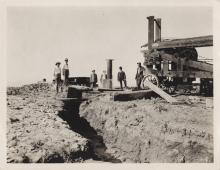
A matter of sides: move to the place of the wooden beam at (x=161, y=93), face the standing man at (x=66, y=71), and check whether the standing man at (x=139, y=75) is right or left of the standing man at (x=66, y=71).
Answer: right

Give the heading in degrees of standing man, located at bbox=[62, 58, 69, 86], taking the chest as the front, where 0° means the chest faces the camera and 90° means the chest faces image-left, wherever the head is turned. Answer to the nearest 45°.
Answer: approximately 0°

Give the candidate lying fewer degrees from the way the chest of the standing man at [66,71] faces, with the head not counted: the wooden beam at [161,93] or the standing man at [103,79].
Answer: the wooden beam

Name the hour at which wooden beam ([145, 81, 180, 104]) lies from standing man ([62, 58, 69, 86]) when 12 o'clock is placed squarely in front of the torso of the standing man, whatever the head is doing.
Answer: The wooden beam is roughly at 10 o'clock from the standing man.

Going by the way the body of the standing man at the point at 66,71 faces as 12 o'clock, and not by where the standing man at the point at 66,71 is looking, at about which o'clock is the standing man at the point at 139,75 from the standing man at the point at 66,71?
the standing man at the point at 139,75 is roughly at 9 o'clock from the standing man at the point at 66,71.

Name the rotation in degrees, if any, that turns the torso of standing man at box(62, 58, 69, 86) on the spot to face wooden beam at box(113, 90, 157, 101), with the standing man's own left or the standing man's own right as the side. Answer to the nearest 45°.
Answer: approximately 45° to the standing man's own left
